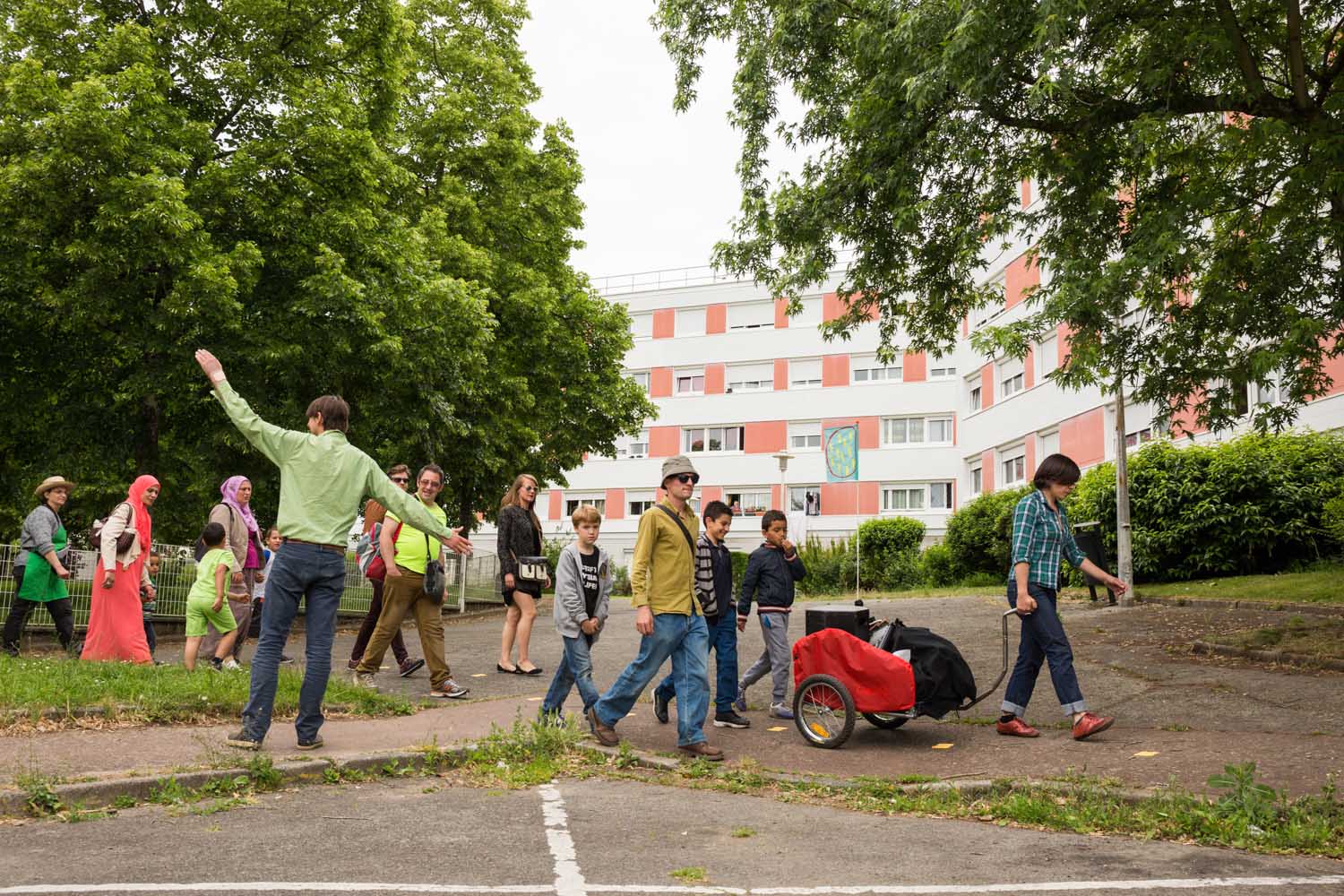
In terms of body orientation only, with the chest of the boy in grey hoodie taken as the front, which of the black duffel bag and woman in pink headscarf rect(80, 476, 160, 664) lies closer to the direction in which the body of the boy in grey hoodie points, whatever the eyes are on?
the black duffel bag

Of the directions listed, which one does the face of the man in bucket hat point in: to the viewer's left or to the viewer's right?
to the viewer's right

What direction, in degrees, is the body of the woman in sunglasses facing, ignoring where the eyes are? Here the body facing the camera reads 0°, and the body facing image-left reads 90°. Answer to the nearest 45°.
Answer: approximately 315°

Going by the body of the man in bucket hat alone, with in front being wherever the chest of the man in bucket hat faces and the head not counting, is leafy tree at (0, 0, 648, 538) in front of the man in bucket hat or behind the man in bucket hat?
behind

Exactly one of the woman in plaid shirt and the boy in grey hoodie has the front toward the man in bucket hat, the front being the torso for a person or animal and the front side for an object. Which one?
the boy in grey hoodie

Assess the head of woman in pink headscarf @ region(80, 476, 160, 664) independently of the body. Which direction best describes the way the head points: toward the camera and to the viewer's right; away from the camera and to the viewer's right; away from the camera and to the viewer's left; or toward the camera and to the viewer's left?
toward the camera and to the viewer's right

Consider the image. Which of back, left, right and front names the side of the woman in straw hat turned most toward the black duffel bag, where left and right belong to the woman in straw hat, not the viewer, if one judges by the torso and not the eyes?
front

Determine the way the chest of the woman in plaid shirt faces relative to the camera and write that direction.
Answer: to the viewer's right

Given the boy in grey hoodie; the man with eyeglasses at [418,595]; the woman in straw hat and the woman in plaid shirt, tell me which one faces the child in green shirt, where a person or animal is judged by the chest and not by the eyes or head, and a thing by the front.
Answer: the woman in straw hat
